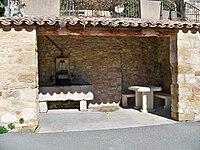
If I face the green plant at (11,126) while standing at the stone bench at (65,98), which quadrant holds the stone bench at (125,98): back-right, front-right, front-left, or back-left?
back-left

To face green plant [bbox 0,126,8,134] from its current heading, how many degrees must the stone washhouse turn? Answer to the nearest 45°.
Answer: approximately 45° to its right

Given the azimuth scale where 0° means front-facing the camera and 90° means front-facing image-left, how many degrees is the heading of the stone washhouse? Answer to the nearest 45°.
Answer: approximately 0°
